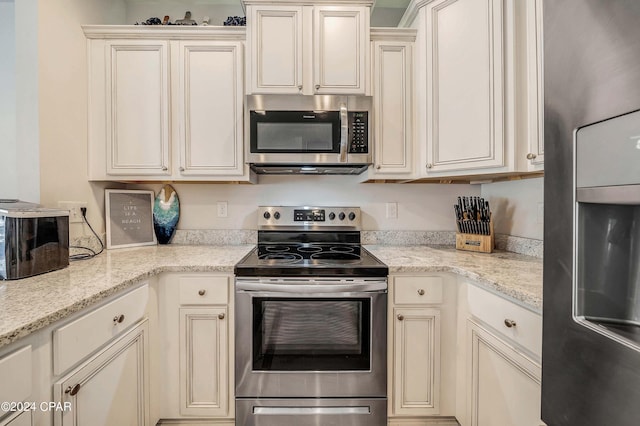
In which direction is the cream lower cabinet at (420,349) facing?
toward the camera

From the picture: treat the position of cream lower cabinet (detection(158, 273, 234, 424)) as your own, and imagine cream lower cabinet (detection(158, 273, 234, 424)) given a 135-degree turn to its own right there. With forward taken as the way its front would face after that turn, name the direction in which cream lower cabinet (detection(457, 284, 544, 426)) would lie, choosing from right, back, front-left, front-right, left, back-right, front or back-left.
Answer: back

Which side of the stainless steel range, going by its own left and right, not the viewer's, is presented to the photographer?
front

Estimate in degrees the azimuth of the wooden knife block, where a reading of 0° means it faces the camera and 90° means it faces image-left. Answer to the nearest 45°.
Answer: approximately 0°

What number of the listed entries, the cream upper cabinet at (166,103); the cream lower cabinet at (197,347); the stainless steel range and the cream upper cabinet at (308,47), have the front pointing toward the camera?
4

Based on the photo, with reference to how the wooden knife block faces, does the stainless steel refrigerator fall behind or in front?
in front

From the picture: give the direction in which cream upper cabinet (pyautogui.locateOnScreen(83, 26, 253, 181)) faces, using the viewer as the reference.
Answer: facing the viewer

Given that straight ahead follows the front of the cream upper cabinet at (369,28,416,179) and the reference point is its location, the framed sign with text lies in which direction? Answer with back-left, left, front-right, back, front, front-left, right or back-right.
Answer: right
